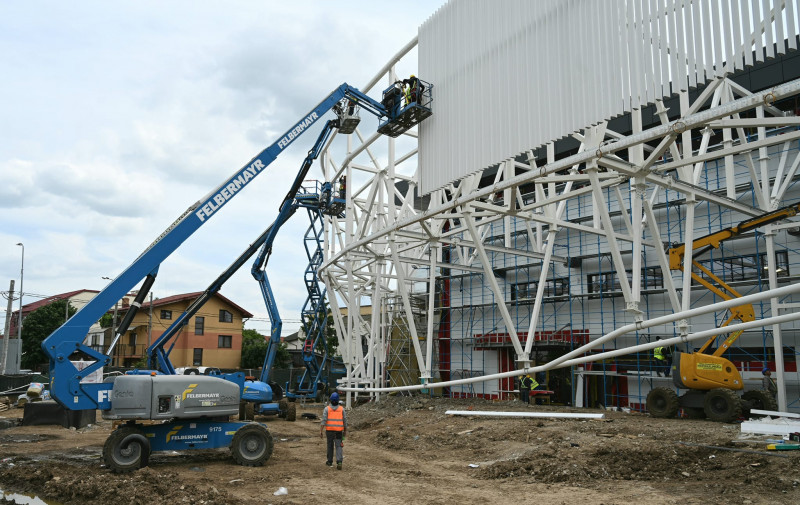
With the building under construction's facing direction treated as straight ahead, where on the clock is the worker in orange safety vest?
The worker in orange safety vest is roughly at 12 o'clock from the building under construction.

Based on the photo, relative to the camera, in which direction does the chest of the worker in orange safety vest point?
away from the camera

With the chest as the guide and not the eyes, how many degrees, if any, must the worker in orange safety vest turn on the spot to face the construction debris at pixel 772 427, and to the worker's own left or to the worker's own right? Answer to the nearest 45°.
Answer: approximately 90° to the worker's own right

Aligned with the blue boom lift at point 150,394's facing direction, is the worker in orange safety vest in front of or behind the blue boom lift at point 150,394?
in front

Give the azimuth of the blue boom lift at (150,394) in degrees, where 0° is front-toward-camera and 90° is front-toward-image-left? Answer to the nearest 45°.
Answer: approximately 270°

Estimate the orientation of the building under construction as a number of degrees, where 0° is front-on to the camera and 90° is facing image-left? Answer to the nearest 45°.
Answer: approximately 45°

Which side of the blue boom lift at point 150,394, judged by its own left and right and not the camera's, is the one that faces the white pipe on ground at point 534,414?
front
